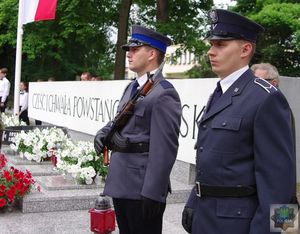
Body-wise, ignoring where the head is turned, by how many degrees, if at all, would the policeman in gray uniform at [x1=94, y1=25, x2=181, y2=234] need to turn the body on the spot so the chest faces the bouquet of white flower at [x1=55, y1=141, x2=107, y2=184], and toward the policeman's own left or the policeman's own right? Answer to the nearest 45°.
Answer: approximately 135° to the policeman's own right

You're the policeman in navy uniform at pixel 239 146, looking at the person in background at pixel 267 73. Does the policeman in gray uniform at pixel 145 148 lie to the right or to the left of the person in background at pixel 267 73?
left

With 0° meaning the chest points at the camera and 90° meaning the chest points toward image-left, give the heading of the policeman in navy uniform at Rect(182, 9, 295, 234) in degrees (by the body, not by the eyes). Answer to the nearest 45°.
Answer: approximately 45°

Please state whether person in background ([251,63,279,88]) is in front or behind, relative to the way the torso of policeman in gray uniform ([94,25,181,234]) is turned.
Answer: behind

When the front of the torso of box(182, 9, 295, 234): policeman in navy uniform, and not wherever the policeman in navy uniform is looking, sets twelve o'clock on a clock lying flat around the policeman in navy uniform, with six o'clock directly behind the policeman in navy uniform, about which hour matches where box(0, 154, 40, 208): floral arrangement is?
The floral arrangement is roughly at 3 o'clock from the policeman in navy uniform.

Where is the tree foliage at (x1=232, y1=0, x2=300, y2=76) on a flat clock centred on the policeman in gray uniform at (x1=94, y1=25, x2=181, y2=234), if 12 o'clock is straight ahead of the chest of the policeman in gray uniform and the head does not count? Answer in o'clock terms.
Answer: The tree foliage is roughly at 5 o'clock from the policeman in gray uniform.
